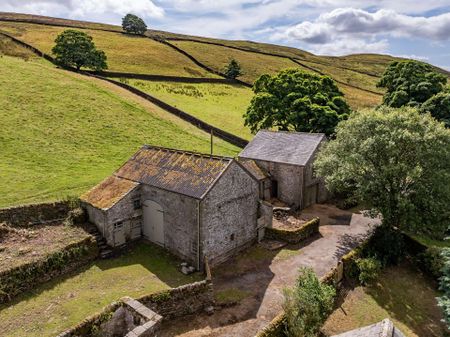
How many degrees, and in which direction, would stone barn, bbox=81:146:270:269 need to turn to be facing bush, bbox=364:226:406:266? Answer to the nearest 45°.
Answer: approximately 135° to its left

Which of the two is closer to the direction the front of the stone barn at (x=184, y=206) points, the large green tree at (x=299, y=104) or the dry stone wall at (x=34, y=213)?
the dry stone wall

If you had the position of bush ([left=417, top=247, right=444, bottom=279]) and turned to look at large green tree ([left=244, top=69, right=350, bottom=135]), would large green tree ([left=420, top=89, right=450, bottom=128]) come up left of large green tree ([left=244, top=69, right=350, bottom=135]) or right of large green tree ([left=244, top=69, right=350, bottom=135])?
right

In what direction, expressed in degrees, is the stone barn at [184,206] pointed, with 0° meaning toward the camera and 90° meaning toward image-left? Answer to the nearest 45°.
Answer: approximately 45°

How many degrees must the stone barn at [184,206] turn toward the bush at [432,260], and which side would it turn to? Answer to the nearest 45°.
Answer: approximately 135° to its left

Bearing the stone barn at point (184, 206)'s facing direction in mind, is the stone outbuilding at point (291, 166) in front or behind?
behind

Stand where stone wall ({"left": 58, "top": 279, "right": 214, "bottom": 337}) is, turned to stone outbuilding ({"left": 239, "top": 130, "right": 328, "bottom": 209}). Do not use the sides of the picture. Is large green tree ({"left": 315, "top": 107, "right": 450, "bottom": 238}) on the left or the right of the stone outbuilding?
right

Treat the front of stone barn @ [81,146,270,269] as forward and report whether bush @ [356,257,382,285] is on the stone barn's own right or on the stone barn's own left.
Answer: on the stone barn's own left

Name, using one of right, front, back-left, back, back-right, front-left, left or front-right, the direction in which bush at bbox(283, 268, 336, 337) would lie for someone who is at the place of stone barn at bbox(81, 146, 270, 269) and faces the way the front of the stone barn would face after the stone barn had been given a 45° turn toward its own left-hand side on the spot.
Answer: front-left

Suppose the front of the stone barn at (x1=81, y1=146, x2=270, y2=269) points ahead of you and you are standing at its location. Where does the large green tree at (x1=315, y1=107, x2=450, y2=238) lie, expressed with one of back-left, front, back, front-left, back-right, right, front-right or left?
back-left

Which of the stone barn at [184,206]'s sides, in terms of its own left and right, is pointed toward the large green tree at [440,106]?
back
